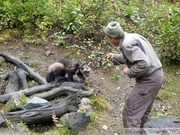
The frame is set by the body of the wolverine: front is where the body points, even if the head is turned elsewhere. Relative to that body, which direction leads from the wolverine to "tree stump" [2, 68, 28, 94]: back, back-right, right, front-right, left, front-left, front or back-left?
back

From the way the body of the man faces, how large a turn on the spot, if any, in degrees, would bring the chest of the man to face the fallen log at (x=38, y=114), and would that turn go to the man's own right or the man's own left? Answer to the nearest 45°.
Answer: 0° — they already face it

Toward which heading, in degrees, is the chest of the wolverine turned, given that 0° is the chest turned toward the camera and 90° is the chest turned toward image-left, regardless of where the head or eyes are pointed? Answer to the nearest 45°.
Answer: approximately 270°

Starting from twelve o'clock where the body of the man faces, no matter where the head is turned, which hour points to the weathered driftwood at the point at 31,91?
The weathered driftwood is roughly at 1 o'clock from the man.

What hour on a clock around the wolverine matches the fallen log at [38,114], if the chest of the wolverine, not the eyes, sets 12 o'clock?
The fallen log is roughly at 4 o'clock from the wolverine.

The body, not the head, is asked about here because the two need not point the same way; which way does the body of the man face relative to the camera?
to the viewer's left

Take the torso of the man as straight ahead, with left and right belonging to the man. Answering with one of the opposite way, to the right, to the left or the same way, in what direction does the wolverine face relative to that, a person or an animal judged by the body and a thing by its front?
the opposite way

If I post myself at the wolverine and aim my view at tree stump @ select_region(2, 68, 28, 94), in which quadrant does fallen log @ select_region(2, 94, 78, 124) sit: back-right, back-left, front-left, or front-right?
front-left

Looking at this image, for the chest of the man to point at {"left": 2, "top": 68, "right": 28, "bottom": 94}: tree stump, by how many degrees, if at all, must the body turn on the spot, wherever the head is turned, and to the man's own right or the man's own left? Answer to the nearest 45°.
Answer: approximately 45° to the man's own right

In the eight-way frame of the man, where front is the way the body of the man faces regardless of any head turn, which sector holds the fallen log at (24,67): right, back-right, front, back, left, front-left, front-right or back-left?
front-right

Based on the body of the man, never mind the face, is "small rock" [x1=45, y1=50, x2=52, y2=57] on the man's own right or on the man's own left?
on the man's own right

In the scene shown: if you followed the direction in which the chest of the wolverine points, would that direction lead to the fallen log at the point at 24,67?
no

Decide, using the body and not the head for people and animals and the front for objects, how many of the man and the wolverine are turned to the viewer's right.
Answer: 1

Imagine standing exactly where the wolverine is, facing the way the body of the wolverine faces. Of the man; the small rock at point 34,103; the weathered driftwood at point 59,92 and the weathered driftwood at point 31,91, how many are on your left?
0

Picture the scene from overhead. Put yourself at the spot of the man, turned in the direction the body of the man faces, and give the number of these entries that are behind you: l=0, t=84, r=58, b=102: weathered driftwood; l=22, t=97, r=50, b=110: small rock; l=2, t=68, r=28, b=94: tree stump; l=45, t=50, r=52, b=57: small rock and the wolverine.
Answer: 0
